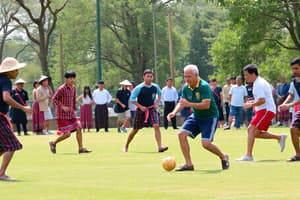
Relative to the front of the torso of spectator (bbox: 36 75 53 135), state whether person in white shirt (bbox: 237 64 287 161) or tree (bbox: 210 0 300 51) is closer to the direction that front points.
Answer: the person in white shirt

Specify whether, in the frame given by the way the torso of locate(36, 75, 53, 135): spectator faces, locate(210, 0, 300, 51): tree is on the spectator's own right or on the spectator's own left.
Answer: on the spectator's own left

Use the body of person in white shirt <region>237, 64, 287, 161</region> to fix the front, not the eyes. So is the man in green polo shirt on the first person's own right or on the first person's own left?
on the first person's own left

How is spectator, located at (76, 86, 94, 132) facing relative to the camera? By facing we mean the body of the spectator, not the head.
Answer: toward the camera

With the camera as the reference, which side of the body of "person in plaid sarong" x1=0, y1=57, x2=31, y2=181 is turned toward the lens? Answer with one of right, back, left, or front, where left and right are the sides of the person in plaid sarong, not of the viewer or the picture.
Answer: right

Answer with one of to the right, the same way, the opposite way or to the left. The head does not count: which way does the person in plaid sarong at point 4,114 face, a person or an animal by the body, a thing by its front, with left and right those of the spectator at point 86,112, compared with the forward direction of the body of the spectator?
to the left

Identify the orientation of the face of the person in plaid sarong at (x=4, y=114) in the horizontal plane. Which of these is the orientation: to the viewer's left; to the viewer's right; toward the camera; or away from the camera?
to the viewer's right

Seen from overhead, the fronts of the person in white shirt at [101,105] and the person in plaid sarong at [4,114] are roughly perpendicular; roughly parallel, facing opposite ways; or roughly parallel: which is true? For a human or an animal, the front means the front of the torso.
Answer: roughly perpendicular

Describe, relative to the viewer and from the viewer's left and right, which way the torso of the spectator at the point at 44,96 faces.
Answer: facing the viewer and to the right of the viewer

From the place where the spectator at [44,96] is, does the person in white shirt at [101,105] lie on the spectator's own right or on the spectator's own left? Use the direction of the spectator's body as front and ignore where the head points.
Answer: on the spectator's own left

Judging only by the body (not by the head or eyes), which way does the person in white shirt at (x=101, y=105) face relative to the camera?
toward the camera

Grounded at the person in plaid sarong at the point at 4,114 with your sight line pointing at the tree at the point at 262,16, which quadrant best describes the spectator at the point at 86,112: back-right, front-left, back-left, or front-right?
front-left

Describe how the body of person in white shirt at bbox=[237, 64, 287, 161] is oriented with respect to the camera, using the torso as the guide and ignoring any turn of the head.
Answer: to the viewer's left
